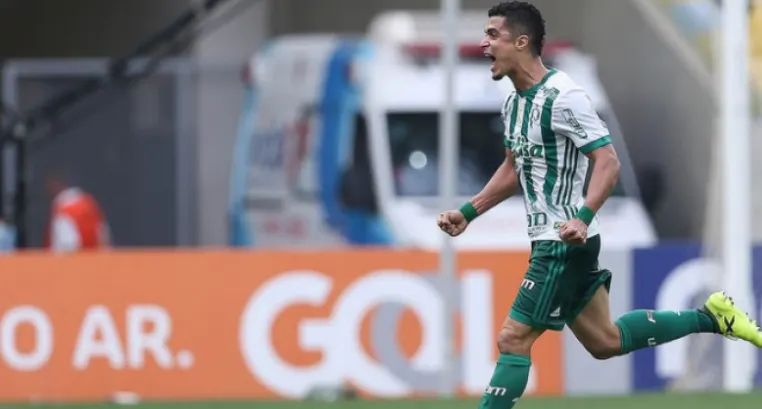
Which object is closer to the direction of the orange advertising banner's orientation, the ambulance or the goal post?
the goal post

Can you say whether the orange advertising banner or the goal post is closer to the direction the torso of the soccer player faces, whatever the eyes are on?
the orange advertising banner

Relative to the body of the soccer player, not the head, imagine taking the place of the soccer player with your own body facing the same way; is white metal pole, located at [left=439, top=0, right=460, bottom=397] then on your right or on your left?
on your right

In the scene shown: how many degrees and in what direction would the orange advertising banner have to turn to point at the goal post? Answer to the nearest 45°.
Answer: approximately 90° to its left

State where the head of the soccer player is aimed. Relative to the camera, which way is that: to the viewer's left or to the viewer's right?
to the viewer's left

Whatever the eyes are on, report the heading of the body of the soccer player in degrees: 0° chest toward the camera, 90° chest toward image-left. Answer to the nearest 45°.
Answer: approximately 45°
